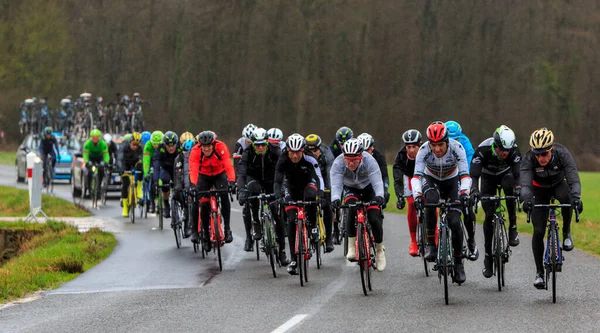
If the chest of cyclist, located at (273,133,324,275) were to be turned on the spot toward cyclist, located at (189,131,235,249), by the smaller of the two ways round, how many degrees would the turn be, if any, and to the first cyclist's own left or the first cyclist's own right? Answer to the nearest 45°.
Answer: approximately 135° to the first cyclist's own right

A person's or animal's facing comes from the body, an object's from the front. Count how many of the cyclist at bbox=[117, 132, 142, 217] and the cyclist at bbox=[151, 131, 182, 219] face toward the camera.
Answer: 2

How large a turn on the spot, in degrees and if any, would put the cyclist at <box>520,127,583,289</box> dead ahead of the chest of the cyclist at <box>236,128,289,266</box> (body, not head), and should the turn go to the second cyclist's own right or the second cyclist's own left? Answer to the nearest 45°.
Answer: approximately 45° to the second cyclist's own left

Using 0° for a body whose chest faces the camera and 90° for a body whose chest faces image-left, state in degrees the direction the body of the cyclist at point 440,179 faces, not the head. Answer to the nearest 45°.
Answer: approximately 0°

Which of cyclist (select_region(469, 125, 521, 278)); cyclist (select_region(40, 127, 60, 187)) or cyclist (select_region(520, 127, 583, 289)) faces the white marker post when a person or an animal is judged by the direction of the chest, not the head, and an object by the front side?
cyclist (select_region(40, 127, 60, 187))
